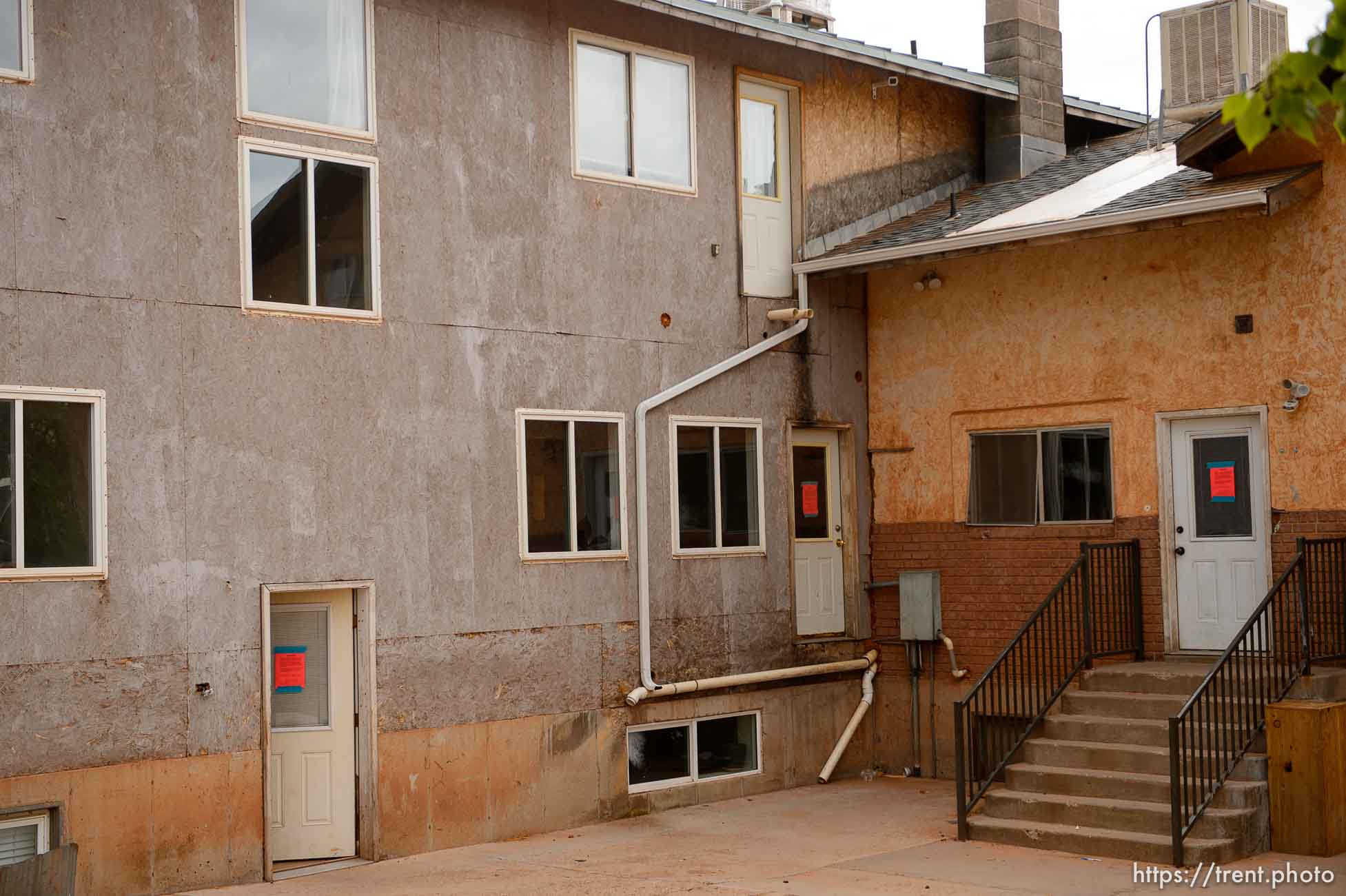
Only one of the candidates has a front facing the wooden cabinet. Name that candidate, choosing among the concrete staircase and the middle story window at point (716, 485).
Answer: the middle story window

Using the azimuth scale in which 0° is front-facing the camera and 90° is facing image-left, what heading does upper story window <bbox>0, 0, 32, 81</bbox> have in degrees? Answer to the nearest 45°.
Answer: approximately 315°

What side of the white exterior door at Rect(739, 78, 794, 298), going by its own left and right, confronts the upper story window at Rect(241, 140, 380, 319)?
right

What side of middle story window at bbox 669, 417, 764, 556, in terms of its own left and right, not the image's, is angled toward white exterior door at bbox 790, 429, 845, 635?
left
